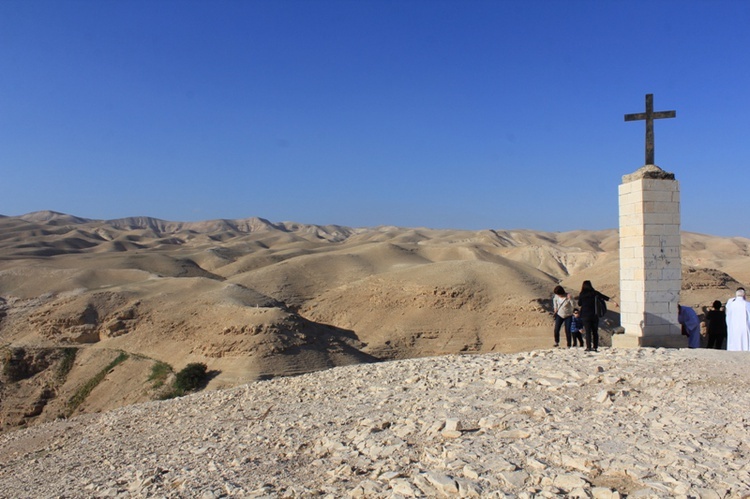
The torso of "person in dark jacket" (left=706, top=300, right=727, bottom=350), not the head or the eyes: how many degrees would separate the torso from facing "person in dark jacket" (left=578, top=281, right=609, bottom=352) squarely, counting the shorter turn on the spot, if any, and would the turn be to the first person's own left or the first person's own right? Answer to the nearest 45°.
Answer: approximately 135° to the first person's own left

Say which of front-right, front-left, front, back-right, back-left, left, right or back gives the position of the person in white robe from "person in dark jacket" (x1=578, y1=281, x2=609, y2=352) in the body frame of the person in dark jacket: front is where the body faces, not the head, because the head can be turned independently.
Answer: right

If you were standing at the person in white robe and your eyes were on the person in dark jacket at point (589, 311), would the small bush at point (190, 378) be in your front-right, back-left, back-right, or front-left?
front-right

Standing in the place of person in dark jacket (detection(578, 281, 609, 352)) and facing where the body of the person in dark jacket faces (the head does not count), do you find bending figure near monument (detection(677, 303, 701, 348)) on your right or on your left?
on your right

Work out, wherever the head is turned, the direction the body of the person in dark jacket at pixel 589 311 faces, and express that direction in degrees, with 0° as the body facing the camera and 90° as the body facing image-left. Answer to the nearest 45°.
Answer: approximately 180°

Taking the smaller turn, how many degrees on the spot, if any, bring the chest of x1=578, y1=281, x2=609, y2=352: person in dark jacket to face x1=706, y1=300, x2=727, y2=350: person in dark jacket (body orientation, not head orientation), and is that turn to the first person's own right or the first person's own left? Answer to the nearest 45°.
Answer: approximately 45° to the first person's own right

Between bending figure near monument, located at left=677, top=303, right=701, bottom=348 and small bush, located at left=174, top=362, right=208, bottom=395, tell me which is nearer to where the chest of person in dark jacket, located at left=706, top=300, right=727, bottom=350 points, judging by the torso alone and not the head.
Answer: the small bush
